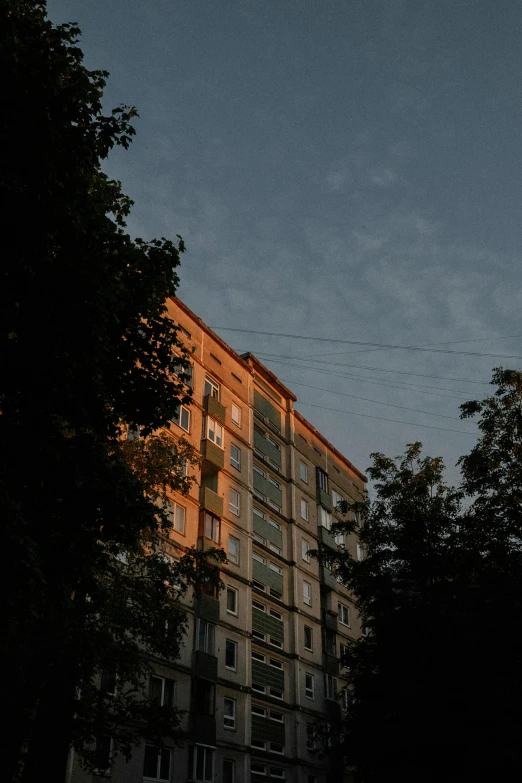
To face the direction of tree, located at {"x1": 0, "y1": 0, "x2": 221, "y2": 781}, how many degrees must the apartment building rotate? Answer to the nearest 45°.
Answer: approximately 45° to its right

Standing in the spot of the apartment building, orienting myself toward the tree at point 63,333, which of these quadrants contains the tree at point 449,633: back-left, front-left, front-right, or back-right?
front-left

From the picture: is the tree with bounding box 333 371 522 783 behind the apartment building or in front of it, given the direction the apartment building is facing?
in front

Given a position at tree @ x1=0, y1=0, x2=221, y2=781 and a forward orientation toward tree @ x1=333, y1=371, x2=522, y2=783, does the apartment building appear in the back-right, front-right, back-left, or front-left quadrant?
front-left
